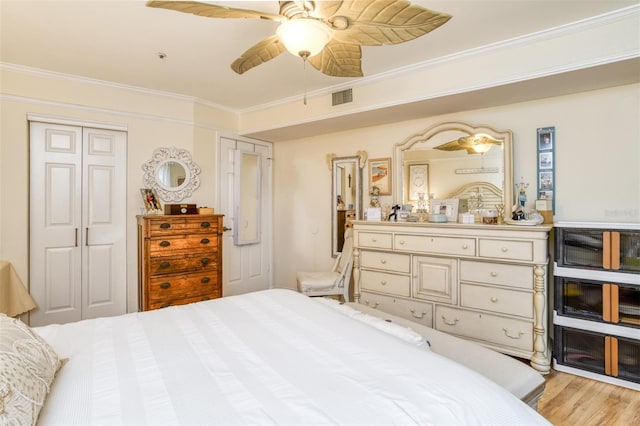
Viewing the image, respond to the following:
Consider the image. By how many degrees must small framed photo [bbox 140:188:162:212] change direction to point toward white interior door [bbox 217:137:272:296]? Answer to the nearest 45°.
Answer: approximately 90° to its left

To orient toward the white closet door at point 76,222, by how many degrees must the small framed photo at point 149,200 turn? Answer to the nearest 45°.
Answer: approximately 135° to its right

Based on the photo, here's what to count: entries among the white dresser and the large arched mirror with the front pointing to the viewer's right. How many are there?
0

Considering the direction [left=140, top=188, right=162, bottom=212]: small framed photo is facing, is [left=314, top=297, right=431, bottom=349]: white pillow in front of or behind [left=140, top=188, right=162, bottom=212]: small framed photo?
in front

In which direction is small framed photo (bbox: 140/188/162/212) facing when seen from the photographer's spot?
facing the viewer and to the right of the viewer

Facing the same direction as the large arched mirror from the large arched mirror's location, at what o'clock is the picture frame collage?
The picture frame collage is roughly at 8 o'clock from the large arched mirror.

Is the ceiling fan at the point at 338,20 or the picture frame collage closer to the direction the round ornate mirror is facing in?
the ceiling fan

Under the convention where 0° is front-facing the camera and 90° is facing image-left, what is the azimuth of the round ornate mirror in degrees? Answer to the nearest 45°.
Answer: approximately 0°

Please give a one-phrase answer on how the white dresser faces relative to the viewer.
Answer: facing the viewer and to the left of the viewer

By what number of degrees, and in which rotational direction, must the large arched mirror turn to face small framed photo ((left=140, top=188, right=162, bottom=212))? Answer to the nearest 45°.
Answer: approximately 45° to its right

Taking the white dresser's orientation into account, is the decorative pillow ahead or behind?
ahead

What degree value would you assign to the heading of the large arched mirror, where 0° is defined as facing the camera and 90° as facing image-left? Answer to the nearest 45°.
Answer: approximately 45°
